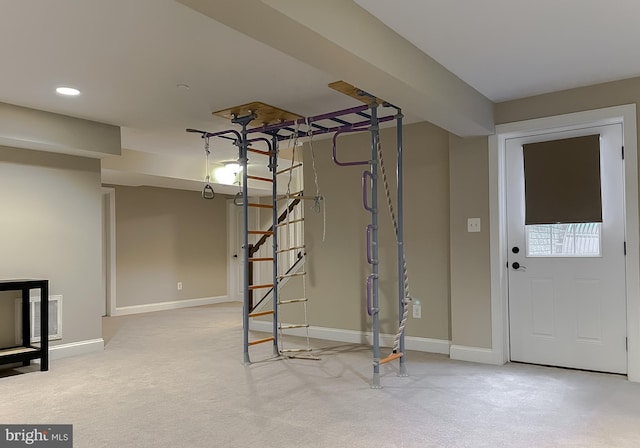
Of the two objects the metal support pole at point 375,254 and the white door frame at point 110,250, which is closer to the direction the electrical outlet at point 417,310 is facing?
the metal support pole

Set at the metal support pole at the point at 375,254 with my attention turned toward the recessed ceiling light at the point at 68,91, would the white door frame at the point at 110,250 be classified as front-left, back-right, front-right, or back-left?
front-right

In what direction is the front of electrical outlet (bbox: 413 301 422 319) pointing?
toward the camera

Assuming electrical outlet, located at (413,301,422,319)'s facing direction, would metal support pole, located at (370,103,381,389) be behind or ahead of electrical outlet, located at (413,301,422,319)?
ahead

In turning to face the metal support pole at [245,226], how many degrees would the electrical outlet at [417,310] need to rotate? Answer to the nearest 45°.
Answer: approximately 45° to its right

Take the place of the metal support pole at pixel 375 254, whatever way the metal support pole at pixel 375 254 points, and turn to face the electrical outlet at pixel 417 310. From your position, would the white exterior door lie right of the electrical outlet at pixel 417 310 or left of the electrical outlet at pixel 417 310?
right

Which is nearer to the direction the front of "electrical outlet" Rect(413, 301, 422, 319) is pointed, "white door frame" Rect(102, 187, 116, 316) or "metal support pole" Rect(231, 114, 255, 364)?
the metal support pole

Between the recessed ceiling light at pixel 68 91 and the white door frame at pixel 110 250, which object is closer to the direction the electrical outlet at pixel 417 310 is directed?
the recessed ceiling light

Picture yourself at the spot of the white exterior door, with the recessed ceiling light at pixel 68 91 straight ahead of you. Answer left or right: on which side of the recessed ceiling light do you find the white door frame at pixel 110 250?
right

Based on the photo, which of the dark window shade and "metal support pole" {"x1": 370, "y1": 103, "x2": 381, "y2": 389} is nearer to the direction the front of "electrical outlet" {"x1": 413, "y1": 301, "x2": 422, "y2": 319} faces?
the metal support pole

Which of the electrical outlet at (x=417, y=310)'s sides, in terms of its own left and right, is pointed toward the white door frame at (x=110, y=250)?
right

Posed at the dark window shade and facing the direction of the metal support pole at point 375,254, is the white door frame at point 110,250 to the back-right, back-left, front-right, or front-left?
front-right

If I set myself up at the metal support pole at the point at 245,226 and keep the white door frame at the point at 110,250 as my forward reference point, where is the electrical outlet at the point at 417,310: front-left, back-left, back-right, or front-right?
back-right

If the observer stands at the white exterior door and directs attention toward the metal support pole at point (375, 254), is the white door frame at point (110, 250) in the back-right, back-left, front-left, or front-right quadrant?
front-right

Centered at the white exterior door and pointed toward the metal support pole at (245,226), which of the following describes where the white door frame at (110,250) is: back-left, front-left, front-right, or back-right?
front-right
